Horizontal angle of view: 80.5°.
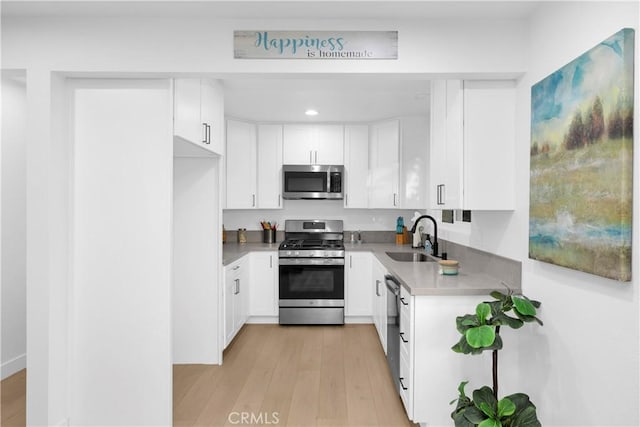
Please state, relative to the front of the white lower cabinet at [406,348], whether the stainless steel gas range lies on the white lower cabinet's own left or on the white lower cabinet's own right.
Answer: on the white lower cabinet's own right

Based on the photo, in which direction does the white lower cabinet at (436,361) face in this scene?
to the viewer's left

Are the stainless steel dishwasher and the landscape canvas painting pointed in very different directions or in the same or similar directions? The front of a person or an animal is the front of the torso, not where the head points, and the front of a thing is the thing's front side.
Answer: same or similar directions

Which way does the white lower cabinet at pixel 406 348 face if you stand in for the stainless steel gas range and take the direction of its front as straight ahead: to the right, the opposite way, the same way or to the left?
to the right

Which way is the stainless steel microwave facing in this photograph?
toward the camera

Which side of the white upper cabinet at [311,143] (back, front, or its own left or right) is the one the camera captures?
front

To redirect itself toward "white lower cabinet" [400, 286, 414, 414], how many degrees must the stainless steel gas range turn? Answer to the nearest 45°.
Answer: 0° — it already faces it

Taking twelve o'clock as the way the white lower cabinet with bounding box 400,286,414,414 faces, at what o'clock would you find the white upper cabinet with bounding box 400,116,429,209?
The white upper cabinet is roughly at 3 o'clock from the white lower cabinet.

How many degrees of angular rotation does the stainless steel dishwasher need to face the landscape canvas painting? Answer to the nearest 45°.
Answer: approximately 135° to its left

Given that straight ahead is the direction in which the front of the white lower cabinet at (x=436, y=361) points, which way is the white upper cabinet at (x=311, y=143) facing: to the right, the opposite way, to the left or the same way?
to the left

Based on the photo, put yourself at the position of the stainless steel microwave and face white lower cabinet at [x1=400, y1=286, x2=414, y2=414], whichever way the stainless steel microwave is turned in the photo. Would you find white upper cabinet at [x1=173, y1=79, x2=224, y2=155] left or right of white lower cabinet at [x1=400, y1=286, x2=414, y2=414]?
right

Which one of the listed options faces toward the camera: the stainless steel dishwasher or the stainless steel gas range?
the stainless steel gas range

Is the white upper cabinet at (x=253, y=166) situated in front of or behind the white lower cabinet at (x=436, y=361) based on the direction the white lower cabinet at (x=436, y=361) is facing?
in front

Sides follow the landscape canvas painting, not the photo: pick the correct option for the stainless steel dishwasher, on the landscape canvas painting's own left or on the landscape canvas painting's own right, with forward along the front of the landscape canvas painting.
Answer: on the landscape canvas painting's own right

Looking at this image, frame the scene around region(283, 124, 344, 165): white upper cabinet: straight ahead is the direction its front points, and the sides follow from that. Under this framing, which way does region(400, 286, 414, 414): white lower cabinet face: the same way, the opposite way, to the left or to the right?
to the right

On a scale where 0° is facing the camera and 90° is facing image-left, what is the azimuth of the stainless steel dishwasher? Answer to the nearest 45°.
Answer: approximately 90°
